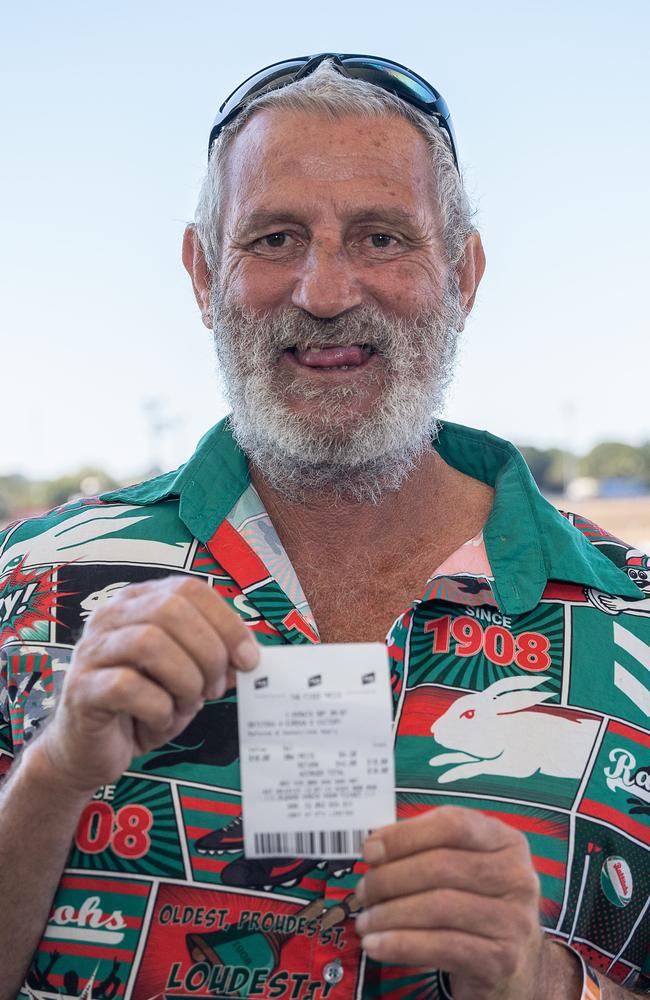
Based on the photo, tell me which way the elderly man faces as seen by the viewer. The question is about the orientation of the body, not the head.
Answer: toward the camera

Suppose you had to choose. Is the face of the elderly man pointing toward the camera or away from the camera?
toward the camera
